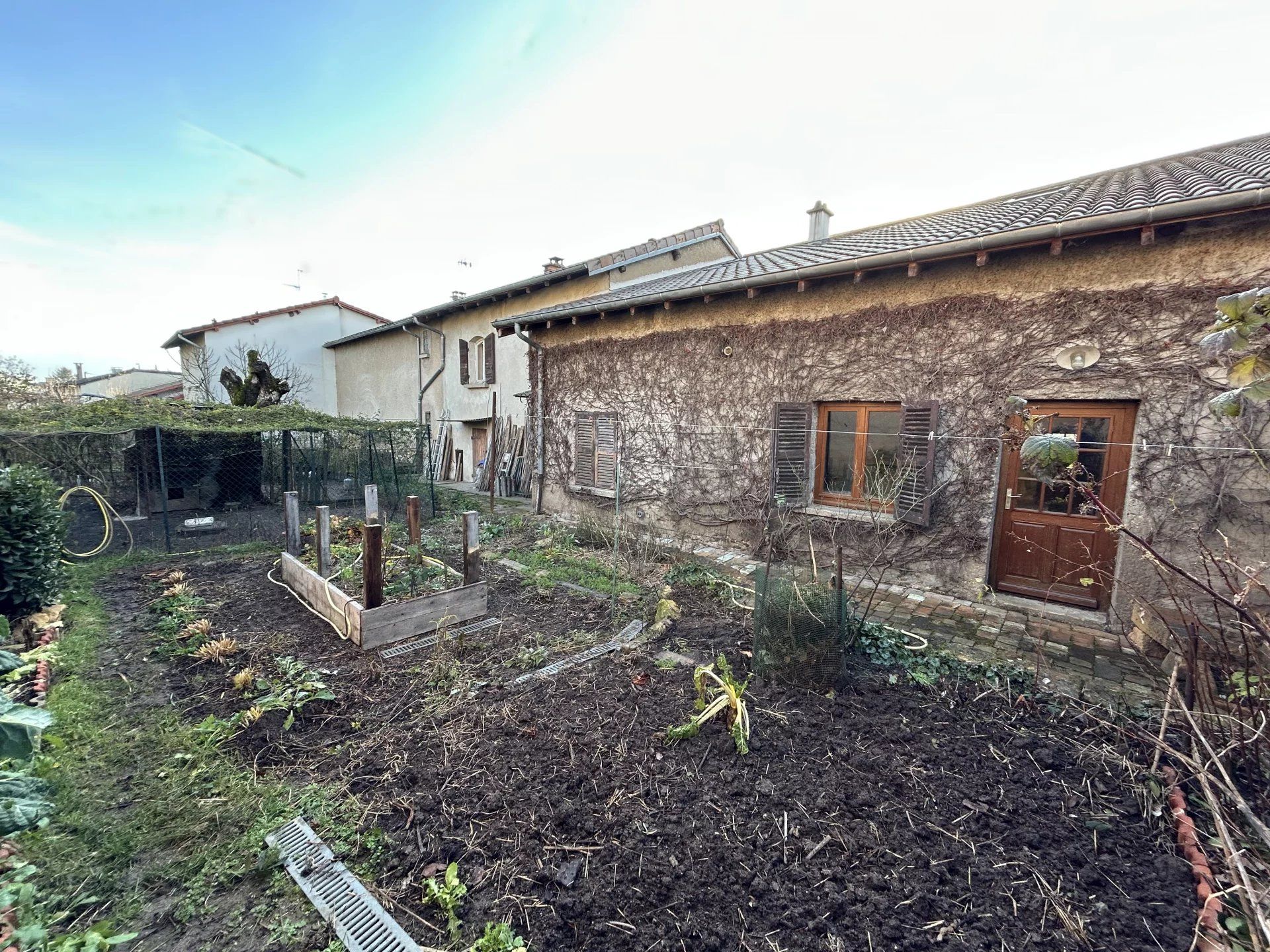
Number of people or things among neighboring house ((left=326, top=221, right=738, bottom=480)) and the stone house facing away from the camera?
0

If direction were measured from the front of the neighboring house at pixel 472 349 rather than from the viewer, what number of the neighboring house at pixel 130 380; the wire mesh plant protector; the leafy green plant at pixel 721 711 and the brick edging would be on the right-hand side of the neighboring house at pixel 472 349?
1

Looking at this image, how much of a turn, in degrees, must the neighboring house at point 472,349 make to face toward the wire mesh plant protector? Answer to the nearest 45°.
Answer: approximately 45° to its left

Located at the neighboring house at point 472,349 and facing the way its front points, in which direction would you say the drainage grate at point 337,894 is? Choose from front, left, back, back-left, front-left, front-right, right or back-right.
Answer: front-left

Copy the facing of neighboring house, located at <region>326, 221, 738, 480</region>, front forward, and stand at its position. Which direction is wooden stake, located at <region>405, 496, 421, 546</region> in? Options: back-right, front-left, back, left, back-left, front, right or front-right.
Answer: front-left

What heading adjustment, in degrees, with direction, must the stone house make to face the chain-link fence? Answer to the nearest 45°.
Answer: approximately 45° to its right

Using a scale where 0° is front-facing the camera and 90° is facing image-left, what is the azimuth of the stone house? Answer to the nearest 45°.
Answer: approximately 45°

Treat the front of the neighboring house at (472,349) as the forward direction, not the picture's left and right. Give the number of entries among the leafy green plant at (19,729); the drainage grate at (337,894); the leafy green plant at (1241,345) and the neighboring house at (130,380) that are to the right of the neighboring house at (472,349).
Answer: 1

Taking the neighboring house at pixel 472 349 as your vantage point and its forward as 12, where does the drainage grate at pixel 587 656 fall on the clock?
The drainage grate is roughly at 10 o'clock from the neighboring house.

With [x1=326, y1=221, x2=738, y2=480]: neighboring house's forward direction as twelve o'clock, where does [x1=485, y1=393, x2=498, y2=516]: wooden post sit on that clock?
The wooden post is roughly at 10 o'clock from the neighboring house.

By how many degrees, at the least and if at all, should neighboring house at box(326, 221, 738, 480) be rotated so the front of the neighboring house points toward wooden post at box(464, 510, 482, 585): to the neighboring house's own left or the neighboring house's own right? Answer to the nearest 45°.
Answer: approximately 45° to the neighboring house's own left

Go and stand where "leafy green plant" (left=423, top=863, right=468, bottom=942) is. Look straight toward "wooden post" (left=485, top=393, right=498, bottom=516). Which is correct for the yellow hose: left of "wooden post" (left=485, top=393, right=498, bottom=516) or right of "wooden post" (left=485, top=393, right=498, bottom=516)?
left

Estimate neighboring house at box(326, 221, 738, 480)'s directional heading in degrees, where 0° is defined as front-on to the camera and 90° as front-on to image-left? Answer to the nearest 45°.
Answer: approximately 45°

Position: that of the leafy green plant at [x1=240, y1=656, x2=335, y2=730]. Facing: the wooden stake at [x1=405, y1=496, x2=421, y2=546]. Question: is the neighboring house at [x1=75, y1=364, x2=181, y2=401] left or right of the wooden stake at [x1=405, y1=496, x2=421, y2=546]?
left

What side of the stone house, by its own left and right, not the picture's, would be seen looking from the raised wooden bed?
front
